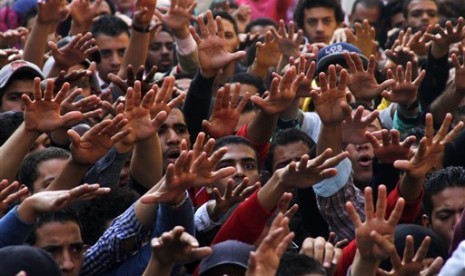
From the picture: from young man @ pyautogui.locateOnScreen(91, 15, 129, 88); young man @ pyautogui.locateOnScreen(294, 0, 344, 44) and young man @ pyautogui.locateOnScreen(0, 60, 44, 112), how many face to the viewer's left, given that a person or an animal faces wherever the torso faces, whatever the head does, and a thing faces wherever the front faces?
0

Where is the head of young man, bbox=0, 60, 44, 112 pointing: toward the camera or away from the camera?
toward the camera

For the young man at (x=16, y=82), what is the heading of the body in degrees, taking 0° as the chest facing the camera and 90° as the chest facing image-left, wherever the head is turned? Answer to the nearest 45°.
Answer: approximately 315°

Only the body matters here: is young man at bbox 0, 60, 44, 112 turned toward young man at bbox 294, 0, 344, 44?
no

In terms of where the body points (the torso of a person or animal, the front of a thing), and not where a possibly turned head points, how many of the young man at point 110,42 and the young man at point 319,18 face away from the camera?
0

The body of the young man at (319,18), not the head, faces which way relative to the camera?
toward the camera

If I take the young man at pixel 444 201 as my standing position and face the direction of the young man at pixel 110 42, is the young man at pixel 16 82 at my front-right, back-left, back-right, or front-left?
front-left

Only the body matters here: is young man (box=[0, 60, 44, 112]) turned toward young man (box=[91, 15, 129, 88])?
no

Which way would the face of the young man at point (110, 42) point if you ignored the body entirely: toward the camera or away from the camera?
toward the camera

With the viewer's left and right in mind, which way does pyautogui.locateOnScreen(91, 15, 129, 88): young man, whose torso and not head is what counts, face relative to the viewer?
facing the viewer and to the right of the viewer
